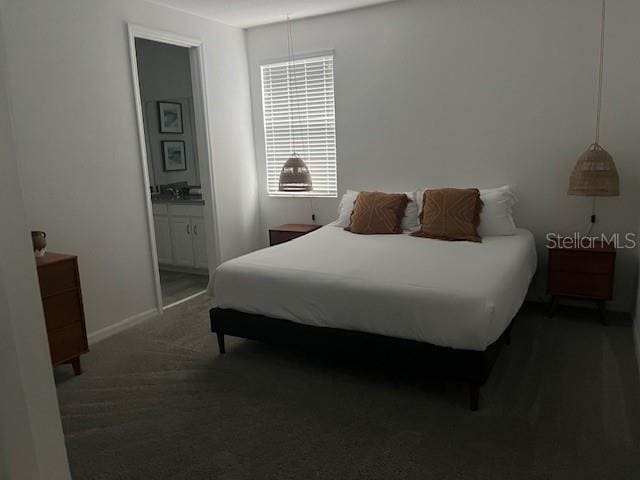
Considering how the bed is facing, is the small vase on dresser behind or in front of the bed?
in front

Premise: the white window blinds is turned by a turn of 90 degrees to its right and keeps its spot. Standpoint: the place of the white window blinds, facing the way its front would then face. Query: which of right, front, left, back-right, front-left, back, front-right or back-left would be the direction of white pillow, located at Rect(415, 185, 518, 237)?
back

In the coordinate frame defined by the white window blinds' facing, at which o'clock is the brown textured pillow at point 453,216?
The brown textured pillow is roughly at 9 o'clock from the white window blinds.

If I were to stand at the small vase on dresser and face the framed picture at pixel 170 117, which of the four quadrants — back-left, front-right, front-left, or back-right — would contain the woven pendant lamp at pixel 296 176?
front-right

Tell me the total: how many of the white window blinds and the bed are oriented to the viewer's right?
0

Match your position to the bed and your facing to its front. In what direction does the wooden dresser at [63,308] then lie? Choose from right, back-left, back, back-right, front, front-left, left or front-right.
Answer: front-right

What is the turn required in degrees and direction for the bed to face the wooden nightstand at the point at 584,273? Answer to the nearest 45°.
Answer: approximately 180°

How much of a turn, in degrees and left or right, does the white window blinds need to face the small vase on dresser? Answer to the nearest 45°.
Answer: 0° — it already faces it

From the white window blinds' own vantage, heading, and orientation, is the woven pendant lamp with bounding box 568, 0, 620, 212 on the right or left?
on its left

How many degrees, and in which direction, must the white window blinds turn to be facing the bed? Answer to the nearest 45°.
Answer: approximately 45° to its left

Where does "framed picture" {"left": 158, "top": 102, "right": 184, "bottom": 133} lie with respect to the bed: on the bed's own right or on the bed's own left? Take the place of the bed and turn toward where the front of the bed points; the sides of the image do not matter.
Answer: on the bed's own right

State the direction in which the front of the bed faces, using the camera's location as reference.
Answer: facing the viewer and to the left of the viewer
